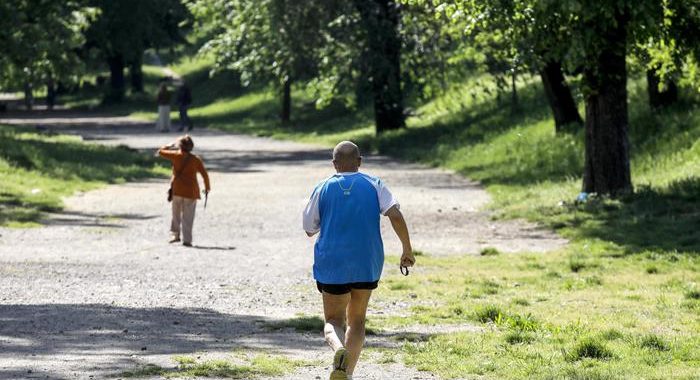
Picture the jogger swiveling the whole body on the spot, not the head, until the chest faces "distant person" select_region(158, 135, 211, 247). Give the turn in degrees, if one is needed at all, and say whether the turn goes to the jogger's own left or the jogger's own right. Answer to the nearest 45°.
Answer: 0° — they already face them

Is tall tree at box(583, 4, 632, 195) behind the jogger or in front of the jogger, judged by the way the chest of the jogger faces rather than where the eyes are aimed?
in front

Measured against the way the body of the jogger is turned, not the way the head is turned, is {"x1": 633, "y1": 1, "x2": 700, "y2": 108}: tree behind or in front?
in front

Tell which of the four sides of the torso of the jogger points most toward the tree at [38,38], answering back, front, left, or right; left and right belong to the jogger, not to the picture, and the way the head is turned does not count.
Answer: front

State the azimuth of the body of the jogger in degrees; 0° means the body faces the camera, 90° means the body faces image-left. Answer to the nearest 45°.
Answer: approximately 180°
